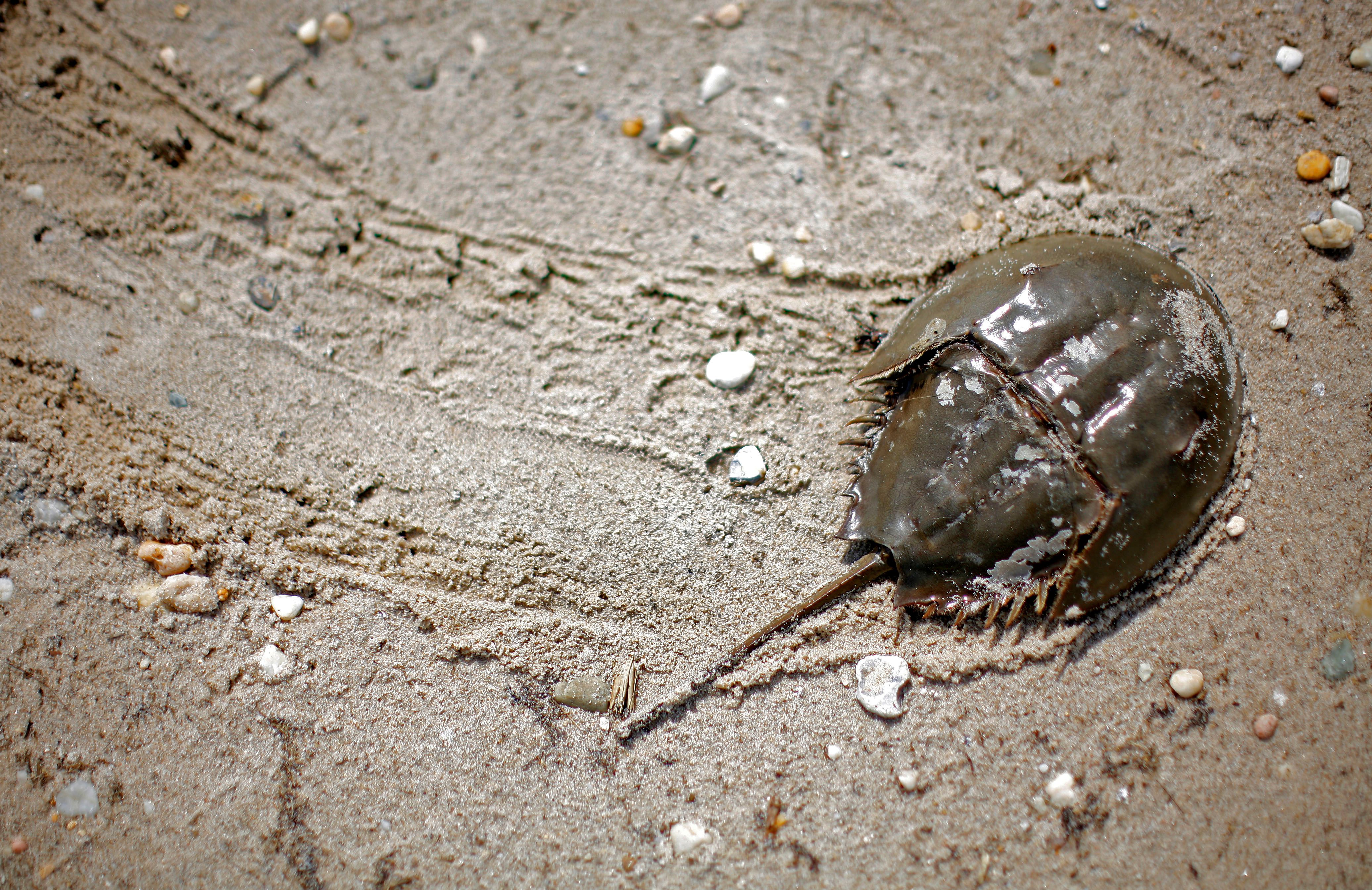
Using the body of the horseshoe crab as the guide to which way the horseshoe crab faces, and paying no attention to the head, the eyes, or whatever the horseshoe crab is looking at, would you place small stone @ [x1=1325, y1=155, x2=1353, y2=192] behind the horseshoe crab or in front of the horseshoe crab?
in front

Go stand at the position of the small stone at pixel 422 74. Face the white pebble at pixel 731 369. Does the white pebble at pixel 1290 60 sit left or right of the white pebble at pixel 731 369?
left

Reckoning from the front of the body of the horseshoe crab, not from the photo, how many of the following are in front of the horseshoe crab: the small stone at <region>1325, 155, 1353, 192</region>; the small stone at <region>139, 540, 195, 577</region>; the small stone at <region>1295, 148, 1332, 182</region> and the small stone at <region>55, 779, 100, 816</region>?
2

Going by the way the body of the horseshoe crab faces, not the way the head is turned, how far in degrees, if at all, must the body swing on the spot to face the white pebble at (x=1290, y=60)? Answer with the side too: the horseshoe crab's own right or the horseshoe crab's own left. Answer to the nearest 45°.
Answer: approximately 45° to the horseshoe crab's own left

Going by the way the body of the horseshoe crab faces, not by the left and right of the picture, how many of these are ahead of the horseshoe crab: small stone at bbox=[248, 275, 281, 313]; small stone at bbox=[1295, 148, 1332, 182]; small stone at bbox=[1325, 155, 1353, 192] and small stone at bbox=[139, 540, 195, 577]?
2

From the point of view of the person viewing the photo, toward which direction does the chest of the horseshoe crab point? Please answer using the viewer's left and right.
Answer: facing away from the viewer and to the right of the viewer

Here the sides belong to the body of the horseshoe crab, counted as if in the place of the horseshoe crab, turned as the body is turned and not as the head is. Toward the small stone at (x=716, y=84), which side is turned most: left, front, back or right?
left

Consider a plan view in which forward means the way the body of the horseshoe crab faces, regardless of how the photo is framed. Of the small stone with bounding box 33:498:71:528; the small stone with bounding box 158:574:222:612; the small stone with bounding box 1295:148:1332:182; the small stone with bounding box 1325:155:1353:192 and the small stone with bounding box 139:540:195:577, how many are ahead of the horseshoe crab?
2
